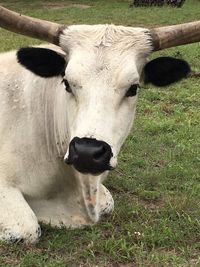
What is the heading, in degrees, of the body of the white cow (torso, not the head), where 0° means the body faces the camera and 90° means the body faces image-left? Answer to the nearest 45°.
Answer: approximately 315°
